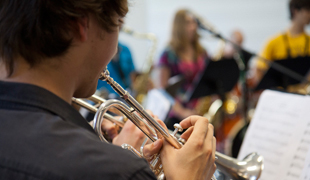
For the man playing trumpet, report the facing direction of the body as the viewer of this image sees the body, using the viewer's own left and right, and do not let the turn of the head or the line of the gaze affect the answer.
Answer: facing away from the viewer and to the right of the viewer

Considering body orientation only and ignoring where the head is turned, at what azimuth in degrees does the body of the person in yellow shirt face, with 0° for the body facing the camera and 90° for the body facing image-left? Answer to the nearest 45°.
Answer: approximately 315°

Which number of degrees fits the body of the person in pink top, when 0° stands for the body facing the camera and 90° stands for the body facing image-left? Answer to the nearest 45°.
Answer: approximately 315°

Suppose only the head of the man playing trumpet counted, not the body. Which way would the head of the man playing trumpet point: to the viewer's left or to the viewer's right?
to the viewer's right

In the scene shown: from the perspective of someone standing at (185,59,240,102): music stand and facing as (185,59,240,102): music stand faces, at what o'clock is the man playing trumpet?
The man playing trumpet is roughly at 8 o'clock from the music stand.

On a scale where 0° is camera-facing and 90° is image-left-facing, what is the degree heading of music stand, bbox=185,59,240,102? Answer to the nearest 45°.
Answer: approximately 135°

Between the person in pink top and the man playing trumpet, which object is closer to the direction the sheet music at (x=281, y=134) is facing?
the man playing trumpet

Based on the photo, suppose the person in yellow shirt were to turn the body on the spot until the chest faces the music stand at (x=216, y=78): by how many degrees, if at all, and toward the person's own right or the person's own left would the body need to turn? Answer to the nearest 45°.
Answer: approximately 90° to the person's own right
